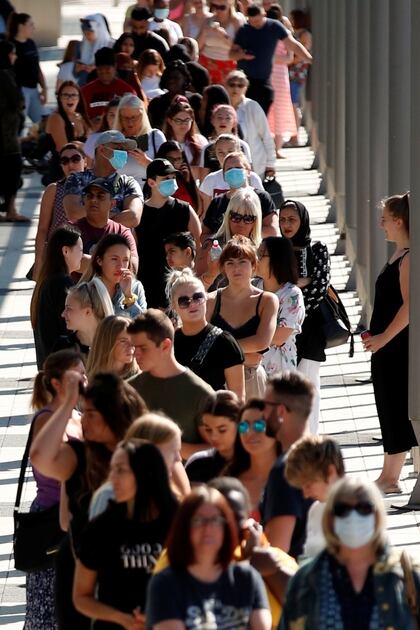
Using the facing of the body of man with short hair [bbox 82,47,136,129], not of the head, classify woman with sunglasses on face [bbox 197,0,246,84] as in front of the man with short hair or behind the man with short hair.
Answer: behind

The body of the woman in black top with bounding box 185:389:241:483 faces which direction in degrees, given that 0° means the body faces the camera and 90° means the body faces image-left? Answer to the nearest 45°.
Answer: approximately 45°

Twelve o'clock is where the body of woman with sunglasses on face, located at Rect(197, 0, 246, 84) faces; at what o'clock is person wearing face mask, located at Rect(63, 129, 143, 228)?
The person wearing face mask is roughly at 12 o'clock from the woman with sunglasses on face.

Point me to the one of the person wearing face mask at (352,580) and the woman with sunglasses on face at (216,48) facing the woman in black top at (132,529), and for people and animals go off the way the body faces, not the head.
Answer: the woman with sunglasses on face

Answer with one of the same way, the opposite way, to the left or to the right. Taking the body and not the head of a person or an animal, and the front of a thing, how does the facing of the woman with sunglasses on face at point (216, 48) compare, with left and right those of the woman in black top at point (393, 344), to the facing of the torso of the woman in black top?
to the left

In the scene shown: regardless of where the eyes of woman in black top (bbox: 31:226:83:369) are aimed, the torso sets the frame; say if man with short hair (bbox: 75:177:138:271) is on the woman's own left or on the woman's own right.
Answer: on the woman's own left

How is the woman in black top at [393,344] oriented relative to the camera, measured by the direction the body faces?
to the viewer's left
